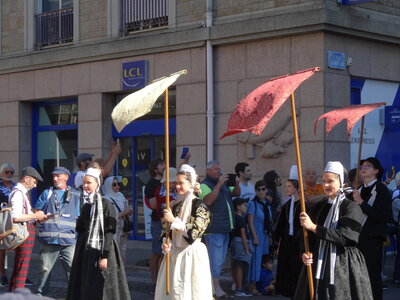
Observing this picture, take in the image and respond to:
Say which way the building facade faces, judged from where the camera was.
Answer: facing the viewer and to the left of the viewer

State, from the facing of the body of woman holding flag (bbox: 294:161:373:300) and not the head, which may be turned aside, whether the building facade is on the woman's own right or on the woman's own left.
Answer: on the woman's own right

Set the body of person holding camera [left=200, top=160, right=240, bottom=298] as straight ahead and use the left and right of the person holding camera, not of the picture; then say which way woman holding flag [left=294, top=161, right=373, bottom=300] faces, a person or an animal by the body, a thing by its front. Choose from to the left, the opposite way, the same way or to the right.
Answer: to the right

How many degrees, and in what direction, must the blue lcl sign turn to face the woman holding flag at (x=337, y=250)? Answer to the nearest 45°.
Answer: approximately 45° to its left

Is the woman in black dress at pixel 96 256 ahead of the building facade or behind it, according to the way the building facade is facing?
ahead
